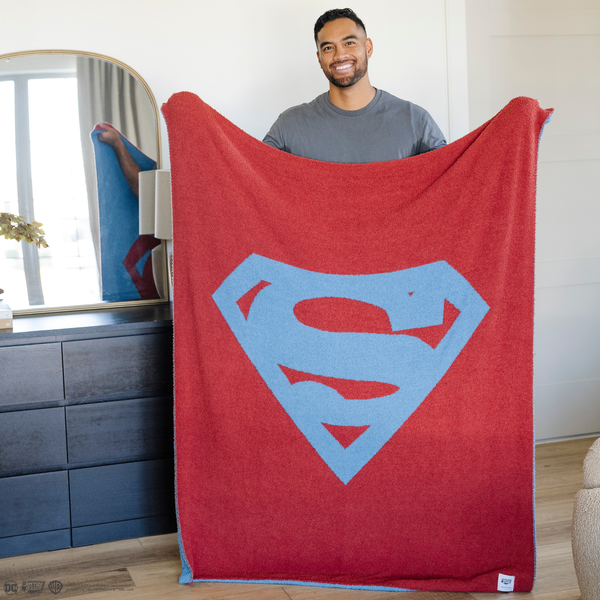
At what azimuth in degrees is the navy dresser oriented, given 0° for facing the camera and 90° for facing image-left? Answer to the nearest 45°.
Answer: approximately 315°

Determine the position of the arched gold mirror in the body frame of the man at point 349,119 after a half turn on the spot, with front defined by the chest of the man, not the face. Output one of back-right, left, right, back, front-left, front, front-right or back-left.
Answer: left

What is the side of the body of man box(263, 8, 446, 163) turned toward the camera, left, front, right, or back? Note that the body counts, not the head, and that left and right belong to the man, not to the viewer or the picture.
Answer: front

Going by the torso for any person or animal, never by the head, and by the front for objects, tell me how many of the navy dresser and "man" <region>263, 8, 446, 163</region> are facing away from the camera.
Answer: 0
